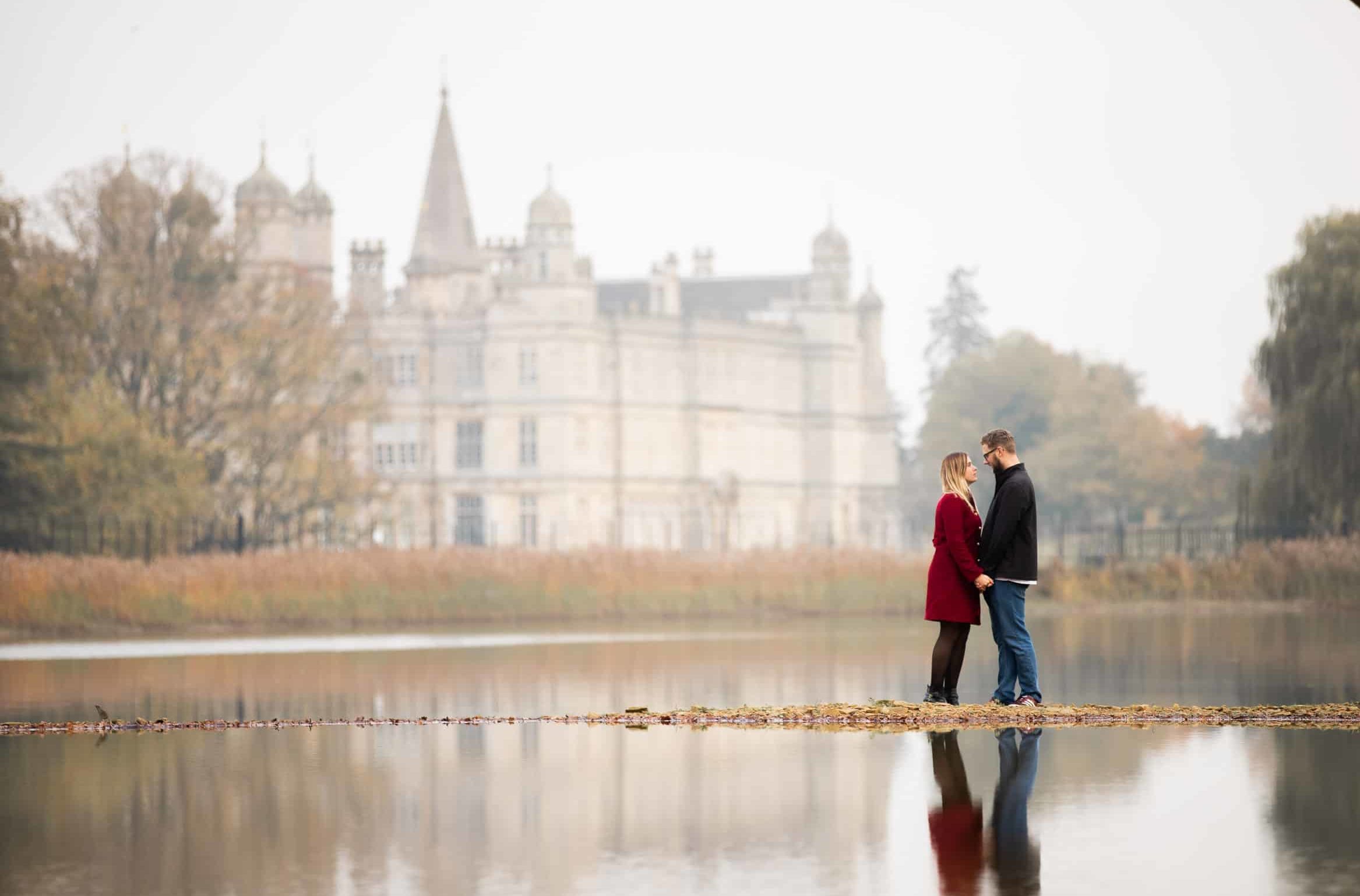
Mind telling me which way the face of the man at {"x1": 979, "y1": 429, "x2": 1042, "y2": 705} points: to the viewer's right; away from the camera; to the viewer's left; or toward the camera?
to the viewer's left

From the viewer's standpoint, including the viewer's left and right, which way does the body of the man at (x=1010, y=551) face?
facing to the left of the viewer

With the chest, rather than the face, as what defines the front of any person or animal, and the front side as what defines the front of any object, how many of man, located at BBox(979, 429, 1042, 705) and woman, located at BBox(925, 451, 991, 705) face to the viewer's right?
1

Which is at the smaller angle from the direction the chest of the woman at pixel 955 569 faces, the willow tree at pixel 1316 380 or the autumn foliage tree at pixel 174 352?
the willow tree

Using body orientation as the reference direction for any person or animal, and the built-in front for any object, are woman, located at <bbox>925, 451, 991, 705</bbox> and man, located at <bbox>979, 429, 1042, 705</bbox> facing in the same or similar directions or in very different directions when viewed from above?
very different directions

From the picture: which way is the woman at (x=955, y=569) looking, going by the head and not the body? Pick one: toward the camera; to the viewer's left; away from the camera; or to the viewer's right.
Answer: to the viewer's right

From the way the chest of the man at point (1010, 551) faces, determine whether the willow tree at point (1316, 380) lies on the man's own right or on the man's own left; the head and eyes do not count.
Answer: on the man's own right

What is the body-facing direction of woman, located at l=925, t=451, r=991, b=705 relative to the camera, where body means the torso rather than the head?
to the viewer's right

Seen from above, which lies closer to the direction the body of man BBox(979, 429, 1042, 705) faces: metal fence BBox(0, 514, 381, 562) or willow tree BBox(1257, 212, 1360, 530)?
the metal fence

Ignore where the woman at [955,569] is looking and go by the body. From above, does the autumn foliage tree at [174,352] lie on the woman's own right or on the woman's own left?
on the woman's own left
